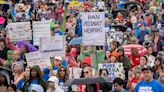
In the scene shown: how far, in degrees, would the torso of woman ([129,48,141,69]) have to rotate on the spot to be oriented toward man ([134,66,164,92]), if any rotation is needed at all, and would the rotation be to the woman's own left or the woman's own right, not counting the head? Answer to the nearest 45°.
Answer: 0° — they already face them

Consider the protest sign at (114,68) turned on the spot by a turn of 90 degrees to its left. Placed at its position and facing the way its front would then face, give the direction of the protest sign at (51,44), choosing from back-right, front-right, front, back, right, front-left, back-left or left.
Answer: back

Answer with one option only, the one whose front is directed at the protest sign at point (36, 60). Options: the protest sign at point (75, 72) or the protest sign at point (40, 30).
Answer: the protest sign at point (40, 30)

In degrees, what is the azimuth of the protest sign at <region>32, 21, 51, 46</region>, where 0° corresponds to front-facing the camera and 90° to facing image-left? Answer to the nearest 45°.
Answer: approximately 0°

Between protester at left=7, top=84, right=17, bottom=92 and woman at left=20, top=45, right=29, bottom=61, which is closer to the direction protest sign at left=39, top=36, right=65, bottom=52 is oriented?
the protester

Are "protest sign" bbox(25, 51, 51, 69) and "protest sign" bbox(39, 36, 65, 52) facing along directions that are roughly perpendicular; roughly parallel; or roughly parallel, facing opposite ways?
roughly parallel

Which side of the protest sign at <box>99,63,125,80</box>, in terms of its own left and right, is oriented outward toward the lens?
front

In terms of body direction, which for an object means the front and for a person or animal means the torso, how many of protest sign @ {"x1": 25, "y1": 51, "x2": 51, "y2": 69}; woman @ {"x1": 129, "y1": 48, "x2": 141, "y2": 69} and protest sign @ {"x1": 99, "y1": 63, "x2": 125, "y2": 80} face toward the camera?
3

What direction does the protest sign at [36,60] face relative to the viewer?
toward the camera

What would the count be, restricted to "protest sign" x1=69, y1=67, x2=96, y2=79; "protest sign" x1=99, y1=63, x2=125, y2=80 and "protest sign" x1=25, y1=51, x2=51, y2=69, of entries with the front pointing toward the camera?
3

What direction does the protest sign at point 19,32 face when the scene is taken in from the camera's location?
facing the viewer
